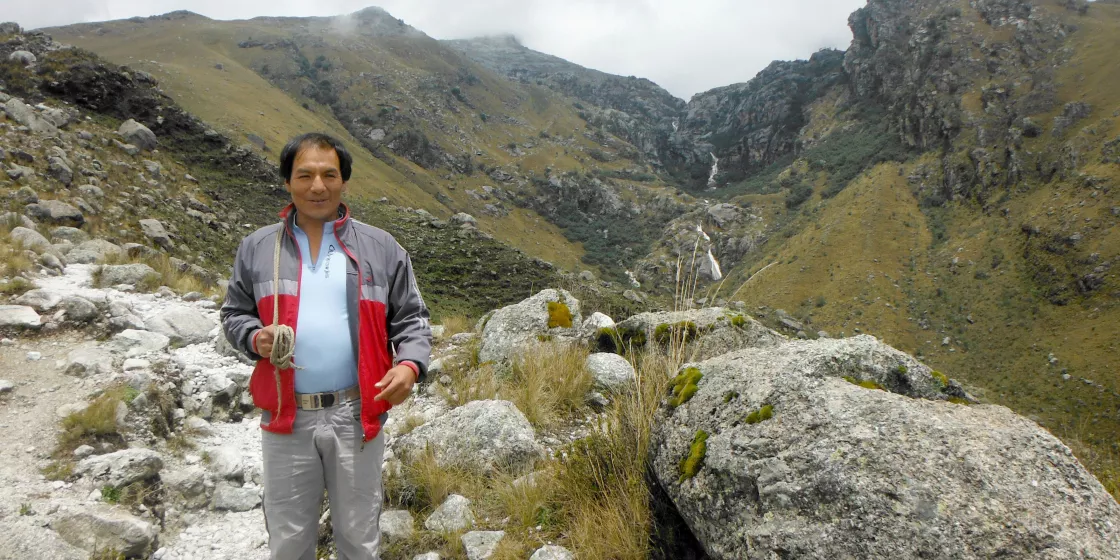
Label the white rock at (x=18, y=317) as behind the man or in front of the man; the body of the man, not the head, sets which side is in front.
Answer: behind

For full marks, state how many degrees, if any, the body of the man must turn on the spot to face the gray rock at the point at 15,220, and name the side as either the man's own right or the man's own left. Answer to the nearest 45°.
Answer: approximately 135° to the man's own right

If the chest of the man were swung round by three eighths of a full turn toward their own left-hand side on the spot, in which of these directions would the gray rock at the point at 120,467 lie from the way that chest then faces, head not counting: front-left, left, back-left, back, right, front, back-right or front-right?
left

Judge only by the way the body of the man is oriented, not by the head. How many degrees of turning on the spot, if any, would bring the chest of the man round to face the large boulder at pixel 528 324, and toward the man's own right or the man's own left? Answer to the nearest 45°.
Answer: approximately 135° to the man's own left

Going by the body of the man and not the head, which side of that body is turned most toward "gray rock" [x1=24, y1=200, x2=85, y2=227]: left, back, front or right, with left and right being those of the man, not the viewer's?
back

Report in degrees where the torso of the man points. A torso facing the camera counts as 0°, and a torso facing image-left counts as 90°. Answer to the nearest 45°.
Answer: approximately 0°

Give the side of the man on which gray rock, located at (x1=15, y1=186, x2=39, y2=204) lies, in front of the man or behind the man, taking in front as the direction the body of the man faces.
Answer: behind

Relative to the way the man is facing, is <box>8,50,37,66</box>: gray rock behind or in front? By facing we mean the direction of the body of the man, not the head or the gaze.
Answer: behind

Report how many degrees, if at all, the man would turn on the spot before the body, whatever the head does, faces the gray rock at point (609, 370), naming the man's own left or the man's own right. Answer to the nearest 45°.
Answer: approximately 135° to the man's own left

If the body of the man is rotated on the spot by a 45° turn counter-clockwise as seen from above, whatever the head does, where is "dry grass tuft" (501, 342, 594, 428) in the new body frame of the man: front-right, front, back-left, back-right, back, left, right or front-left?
left
